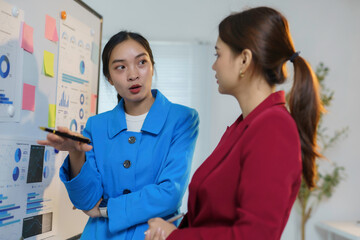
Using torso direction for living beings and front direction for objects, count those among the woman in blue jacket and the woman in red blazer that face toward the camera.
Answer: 1

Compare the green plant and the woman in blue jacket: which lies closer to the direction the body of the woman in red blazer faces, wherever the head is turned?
the woman in blue jacket

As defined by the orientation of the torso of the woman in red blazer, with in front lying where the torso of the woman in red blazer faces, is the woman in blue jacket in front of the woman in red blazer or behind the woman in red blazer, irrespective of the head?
in front

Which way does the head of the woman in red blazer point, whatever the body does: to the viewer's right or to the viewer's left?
to the viewer's left

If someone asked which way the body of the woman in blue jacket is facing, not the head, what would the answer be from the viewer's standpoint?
toward the camera

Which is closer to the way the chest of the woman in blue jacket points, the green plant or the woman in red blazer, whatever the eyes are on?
the woman in red blazer

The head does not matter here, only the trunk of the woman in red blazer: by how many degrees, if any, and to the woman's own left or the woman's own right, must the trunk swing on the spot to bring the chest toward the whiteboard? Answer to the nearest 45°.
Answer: approximately 45° to the woman's own right

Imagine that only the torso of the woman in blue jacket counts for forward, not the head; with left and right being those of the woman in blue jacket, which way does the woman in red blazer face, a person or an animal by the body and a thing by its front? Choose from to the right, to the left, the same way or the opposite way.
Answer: to the right

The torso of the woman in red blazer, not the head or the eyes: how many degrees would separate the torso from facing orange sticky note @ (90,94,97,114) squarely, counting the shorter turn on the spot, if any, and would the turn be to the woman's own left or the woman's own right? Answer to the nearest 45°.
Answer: approximately 45° to the woman's own right

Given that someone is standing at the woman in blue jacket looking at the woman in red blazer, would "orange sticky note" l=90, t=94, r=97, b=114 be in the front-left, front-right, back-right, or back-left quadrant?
back-left

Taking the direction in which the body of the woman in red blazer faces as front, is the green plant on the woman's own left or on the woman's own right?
on the woman's own right

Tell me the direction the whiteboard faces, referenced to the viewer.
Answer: facing the viewer and to the right of the viewer

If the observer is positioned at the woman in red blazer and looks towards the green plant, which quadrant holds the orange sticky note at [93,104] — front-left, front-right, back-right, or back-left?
front-left

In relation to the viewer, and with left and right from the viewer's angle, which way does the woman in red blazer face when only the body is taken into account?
facing to the left of the viewer
